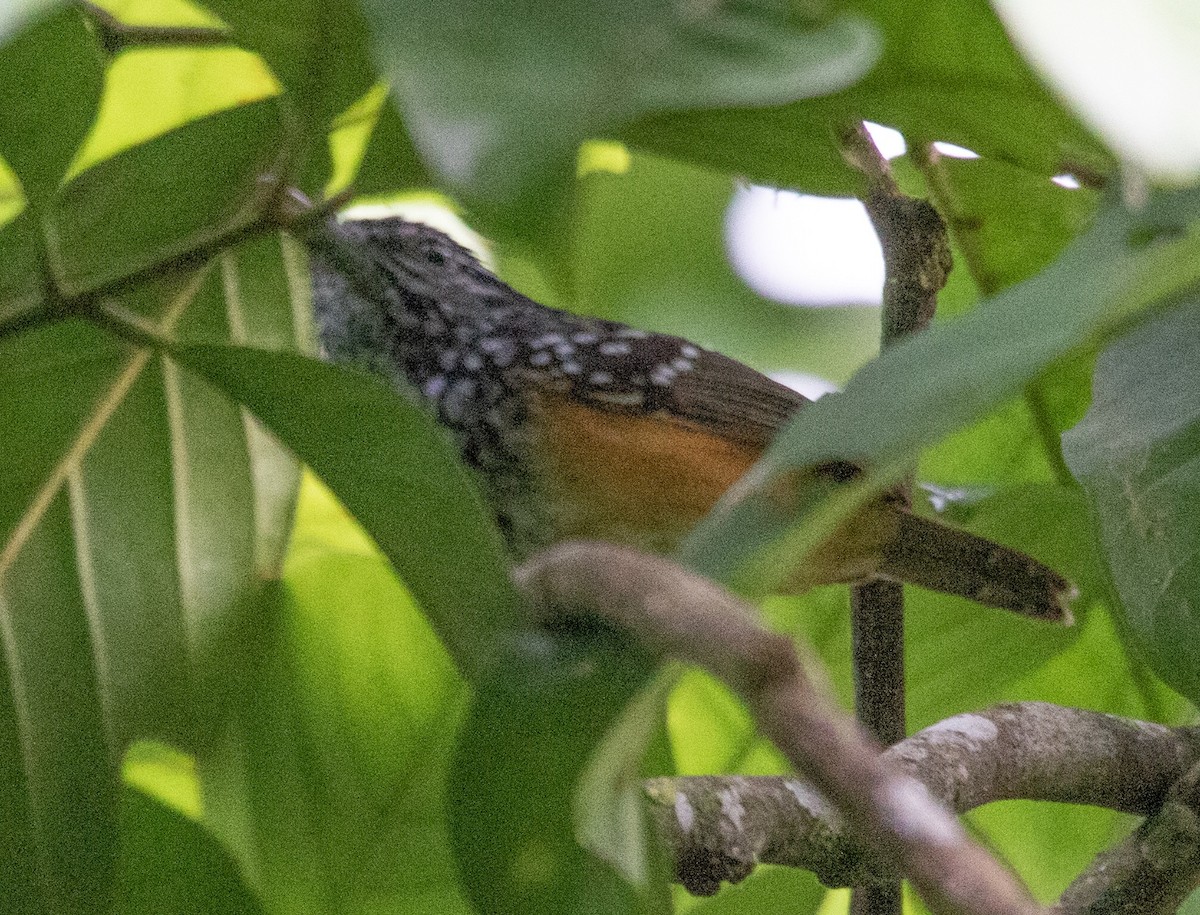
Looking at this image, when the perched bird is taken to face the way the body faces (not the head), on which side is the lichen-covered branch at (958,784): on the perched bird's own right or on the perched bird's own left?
on the perched bird's own left

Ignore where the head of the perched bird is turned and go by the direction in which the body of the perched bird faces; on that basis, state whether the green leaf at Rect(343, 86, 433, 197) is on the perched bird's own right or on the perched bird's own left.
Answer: on the perched bird's own left

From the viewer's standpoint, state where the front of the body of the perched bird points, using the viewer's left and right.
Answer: facing to the left of the viewer

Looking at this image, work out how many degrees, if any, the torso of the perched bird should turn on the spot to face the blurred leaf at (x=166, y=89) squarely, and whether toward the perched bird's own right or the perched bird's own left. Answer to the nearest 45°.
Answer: approximately 45° to the perched bird's own left

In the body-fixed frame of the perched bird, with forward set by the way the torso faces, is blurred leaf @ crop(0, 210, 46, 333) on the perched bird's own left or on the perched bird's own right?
on the perched bird's own left

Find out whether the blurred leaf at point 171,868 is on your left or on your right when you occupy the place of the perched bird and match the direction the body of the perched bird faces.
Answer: on your left
